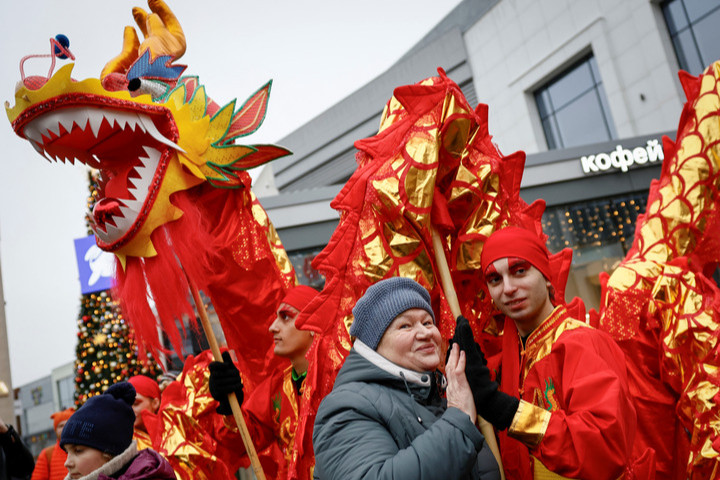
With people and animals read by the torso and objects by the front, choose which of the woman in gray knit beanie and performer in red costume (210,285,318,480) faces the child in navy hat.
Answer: the performer in red costume

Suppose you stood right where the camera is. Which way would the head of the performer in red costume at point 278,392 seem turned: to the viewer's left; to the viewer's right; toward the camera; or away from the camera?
to the viewer's left

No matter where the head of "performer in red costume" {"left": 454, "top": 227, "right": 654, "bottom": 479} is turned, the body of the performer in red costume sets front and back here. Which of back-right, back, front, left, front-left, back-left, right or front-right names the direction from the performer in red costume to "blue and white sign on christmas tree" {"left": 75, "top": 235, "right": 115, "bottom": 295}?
right

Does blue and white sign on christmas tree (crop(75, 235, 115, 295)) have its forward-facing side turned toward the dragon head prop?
yes

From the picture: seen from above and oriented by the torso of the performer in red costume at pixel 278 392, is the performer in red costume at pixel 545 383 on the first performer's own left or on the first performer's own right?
on the first performer's own left

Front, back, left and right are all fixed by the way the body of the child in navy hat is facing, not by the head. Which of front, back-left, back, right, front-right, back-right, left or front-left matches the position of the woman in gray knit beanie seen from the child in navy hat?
back-left

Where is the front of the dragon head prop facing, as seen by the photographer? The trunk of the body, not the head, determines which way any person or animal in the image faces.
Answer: facing to the left of the viewer

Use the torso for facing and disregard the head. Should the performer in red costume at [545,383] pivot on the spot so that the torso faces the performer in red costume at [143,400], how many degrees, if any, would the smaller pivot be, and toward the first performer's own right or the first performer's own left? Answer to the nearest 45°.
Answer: approximately 90° to the first performer's own right

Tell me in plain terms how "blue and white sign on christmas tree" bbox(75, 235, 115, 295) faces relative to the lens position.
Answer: facing the viewer

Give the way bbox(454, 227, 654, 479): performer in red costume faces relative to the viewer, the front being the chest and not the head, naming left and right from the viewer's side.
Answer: facing the viewer and to the left of the viewer
